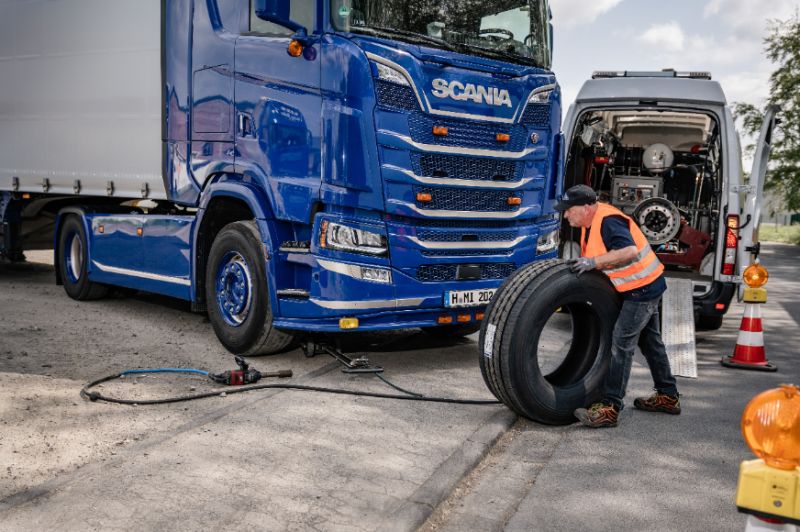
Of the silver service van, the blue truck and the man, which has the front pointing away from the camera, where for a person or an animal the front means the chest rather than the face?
the silver service van

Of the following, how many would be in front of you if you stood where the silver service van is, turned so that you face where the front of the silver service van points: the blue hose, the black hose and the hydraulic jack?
0

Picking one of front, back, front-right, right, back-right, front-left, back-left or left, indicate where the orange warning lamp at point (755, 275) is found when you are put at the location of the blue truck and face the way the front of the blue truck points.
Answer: front-left

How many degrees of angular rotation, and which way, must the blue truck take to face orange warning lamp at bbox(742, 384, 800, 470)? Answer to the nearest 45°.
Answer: approximately 45° to its right

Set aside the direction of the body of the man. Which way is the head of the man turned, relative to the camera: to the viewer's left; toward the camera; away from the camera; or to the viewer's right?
to the viewer's left

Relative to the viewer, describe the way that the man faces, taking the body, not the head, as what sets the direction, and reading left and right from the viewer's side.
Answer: facing to the left of the viewer

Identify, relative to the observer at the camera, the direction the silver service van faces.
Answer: facing away from the viewer

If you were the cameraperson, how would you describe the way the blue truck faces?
facing the viewer and to the right of the viewer

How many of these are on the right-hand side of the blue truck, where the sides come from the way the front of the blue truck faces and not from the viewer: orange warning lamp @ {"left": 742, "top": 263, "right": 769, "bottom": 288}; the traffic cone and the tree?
0

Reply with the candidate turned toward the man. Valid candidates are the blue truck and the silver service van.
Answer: the blue truck

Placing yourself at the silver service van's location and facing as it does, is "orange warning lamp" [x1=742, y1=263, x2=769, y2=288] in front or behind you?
behind

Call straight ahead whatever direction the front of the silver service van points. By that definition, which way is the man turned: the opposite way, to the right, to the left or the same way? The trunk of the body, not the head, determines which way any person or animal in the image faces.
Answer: to the left

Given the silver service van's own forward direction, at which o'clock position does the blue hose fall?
The blue hose is roughly at 7 o'clock from the silver service van.

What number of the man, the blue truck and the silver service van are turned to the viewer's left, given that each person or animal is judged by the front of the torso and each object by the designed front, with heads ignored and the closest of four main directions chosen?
1

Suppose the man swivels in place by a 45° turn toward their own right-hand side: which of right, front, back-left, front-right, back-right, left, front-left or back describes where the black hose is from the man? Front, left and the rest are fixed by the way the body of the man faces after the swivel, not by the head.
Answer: front-left

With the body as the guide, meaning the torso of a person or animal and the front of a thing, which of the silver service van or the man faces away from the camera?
the silver service van
